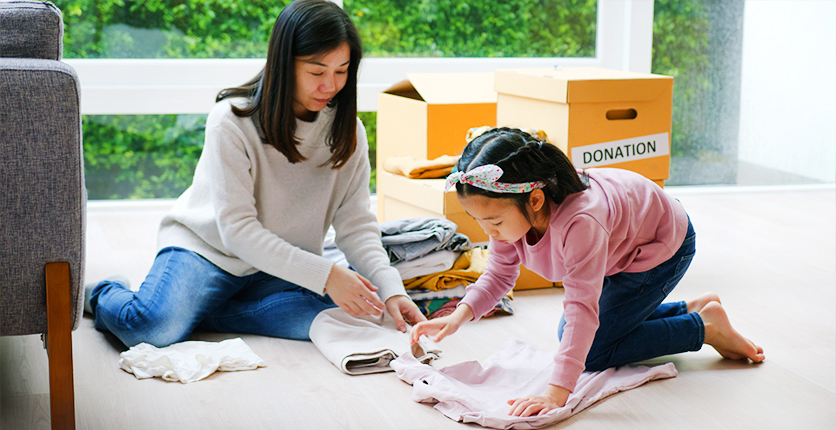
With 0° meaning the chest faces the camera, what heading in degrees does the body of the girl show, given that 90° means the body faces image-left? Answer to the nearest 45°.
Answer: approximately 45°

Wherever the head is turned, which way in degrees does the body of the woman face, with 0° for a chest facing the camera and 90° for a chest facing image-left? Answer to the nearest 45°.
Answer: approximately 315°

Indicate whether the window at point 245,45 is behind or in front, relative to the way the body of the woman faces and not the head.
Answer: behind

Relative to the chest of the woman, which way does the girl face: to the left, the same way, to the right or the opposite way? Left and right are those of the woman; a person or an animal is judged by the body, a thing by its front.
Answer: to the right
